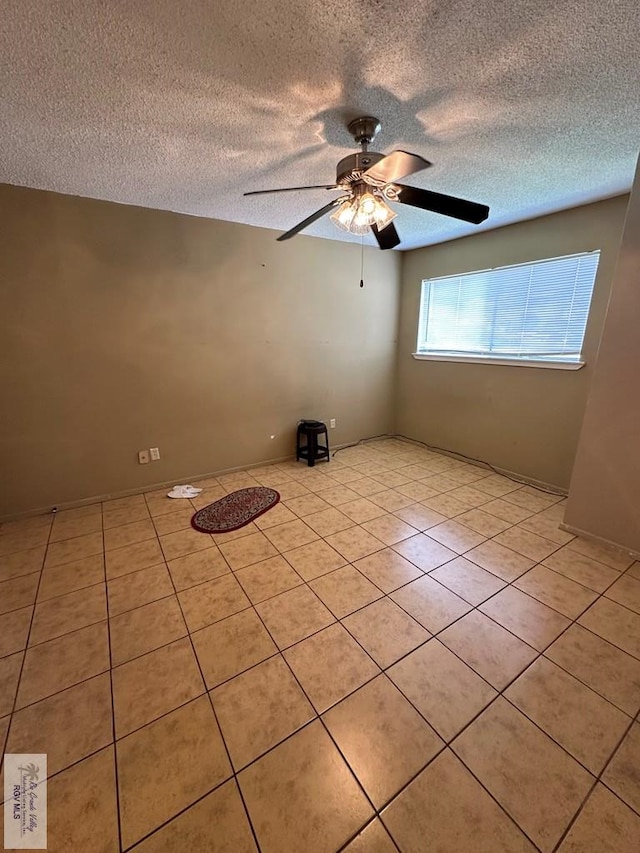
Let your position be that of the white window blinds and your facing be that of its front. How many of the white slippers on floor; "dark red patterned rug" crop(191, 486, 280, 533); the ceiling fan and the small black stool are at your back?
0

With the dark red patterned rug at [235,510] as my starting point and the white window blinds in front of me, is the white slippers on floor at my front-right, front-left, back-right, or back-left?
back-left

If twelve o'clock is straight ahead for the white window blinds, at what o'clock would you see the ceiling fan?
The ceiling fan is roughly at 11 o'clock from the white window blinds.

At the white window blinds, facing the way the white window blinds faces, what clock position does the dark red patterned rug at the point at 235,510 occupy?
The dark red patterned rug is roughly at 12 o'clock from the white window blinds.

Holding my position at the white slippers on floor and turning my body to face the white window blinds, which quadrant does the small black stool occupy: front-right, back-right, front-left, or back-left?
front-left

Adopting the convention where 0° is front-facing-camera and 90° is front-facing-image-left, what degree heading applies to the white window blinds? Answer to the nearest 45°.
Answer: approximately 45°

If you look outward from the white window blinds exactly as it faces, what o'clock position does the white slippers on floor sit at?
The white slippers on floor is roughly at 12 o'clock from the white window blinds.

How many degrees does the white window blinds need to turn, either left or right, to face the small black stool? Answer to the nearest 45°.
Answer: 0° — it already faces it

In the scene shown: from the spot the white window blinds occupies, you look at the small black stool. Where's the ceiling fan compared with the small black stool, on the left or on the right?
left

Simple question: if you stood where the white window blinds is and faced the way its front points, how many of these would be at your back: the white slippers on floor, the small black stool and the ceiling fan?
0

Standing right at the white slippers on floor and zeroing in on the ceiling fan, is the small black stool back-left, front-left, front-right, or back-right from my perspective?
front-left

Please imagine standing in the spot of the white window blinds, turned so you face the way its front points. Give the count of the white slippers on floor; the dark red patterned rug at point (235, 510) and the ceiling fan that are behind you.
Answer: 0
